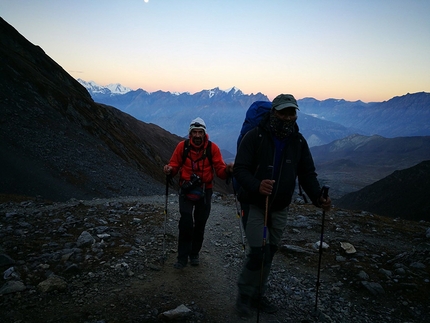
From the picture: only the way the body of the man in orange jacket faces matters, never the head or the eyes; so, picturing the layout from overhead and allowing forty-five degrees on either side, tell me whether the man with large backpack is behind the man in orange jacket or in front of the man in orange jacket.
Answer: in front

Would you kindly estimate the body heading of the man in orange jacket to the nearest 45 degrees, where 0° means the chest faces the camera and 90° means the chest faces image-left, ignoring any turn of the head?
approximately 0°
